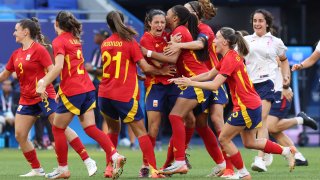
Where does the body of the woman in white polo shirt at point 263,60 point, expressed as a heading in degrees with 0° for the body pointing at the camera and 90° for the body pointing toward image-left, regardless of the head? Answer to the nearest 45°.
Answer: approximately 45°

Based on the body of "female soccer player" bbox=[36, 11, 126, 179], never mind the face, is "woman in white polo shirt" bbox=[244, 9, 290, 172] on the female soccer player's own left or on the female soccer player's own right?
on the female soccer player's own right

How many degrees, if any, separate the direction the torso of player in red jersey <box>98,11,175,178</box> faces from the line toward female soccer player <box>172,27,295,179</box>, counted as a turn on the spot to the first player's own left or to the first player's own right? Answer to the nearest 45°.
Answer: approximately 45° to the first player's own right
